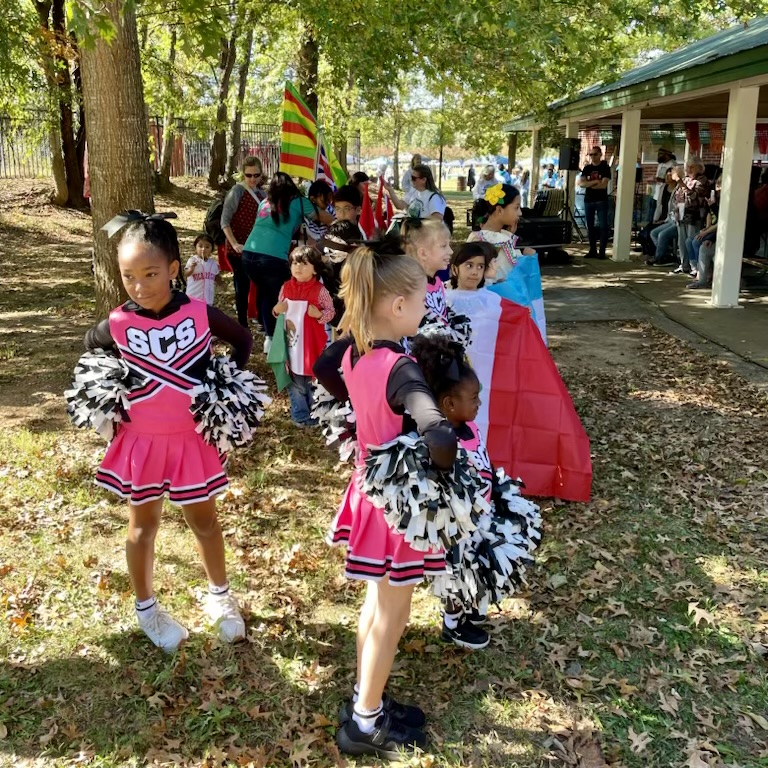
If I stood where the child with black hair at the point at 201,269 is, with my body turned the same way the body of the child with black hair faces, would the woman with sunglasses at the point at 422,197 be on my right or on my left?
on my left

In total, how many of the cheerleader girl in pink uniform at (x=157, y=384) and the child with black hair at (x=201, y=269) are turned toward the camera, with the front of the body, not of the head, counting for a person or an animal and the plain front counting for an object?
2

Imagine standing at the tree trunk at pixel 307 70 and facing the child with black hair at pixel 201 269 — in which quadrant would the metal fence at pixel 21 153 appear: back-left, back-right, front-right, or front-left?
back-right

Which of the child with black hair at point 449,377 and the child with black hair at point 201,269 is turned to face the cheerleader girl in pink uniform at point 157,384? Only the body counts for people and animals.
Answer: the child with black hair at point 201,269

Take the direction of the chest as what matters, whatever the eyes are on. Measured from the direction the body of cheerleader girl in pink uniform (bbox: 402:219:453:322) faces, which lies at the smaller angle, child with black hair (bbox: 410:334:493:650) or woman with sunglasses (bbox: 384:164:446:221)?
the child with black hair
